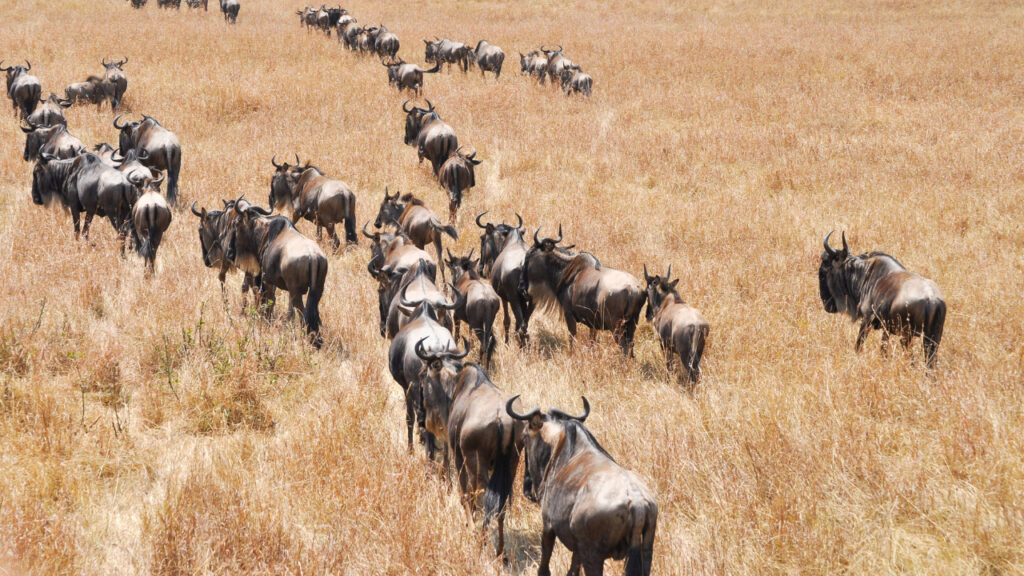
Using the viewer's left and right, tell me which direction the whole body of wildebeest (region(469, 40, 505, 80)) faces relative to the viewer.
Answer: facing away from the viewer and to the left of the viewer

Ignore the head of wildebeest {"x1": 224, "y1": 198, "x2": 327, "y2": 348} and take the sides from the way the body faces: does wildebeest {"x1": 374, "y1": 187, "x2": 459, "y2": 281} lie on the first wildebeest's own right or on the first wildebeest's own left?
on the first wildebeest's own right

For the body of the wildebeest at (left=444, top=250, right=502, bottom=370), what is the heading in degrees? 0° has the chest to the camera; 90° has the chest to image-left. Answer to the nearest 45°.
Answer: approximately 135°

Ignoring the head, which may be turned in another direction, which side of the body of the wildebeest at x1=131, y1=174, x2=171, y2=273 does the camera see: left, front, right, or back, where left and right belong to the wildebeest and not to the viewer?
back

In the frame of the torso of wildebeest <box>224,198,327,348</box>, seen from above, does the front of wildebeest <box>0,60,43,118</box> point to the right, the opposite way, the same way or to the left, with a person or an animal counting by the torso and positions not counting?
the same way

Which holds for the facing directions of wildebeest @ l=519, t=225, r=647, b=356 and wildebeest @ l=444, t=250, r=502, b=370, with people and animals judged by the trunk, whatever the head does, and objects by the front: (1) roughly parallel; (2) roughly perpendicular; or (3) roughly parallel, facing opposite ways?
roughly parallel

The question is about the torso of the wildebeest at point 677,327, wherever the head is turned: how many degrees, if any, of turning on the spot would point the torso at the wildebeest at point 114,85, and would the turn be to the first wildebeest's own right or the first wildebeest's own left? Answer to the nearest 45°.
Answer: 0° — it already faces it

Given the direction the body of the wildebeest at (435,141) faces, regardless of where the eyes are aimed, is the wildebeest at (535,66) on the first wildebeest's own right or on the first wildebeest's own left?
on the first wildebeest's own right

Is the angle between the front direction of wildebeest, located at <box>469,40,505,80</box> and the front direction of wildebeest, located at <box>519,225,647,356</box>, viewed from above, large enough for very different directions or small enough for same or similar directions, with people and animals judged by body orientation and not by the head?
same or similar directions

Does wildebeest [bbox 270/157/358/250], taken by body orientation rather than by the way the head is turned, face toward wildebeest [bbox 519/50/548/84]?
no

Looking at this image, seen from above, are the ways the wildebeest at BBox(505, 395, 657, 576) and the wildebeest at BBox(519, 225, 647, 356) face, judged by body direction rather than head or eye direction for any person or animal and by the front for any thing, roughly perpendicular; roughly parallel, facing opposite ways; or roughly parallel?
roughly parallel

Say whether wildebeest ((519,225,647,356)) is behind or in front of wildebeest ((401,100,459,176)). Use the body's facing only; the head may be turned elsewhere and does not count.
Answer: behind

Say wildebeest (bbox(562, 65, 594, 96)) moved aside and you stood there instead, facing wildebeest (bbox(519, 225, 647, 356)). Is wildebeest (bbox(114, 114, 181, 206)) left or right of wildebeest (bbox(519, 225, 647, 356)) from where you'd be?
right

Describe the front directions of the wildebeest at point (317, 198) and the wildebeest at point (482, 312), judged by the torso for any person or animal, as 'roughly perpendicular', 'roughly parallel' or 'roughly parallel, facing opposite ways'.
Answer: roughly parallel

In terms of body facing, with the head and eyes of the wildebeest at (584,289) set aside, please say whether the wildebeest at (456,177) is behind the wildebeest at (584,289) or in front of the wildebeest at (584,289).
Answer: in front

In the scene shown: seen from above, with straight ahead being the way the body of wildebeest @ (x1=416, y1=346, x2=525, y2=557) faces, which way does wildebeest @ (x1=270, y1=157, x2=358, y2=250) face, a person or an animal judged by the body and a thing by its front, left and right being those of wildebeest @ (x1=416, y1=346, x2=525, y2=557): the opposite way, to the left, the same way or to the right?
the same way

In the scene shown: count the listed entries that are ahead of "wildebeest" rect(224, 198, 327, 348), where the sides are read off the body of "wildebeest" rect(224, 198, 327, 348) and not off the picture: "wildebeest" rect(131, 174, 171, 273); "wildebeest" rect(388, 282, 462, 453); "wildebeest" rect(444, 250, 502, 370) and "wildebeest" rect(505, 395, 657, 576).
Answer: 1

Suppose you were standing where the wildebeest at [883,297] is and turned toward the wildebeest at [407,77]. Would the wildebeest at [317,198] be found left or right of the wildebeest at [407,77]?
left
